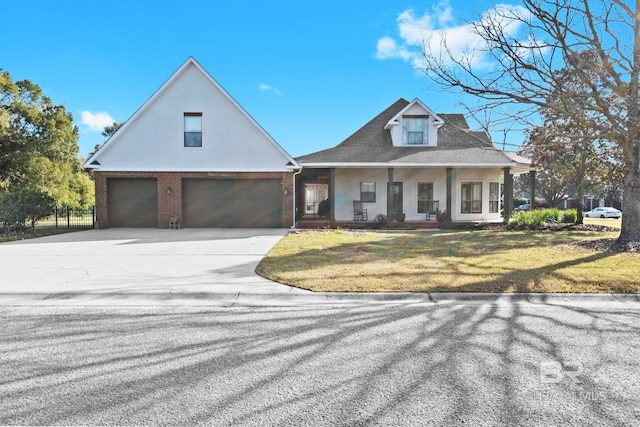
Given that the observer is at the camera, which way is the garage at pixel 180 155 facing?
facing the viewer

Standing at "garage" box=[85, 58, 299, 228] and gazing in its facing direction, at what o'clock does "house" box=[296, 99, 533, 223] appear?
"house" box=[296, 99, 533, 223] is roughly at 9 o'clock from "garage" box=[85, 58, 299, 228].

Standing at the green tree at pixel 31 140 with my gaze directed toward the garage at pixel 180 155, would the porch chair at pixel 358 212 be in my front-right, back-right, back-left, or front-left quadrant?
front-left

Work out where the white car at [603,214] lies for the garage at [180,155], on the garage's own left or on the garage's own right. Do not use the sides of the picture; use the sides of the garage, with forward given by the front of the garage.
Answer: on the garage's own left

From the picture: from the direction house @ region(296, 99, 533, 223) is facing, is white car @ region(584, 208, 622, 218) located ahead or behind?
behind

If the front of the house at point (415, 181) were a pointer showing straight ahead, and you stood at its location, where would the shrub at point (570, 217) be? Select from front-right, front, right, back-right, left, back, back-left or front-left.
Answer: left

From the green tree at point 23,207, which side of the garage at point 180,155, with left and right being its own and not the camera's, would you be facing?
right

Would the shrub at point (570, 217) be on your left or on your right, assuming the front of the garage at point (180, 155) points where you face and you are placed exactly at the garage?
on your left

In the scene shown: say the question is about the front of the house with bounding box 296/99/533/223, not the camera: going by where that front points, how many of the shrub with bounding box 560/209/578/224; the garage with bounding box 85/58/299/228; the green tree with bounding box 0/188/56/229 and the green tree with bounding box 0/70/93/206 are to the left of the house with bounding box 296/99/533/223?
1

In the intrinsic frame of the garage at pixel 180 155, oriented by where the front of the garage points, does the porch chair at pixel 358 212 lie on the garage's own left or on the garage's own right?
on the garage's own left

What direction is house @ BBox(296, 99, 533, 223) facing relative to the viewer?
toward the camera

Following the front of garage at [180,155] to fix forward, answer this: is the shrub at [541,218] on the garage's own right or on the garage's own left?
on the garage's own left

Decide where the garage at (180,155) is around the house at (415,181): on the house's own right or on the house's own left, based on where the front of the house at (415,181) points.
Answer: on the house's own right

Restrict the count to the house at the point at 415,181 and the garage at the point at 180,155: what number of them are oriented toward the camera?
2

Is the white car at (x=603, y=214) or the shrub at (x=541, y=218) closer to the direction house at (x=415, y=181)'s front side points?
the shrub

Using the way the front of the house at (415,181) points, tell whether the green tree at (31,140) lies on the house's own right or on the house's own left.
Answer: on the house's own right

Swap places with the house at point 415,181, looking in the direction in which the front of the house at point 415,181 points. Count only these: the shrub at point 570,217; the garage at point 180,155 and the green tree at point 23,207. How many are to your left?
1
